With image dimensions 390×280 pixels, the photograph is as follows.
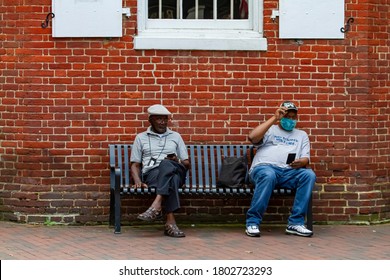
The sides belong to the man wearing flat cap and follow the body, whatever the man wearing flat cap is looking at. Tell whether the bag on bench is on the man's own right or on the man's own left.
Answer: on the man's own left

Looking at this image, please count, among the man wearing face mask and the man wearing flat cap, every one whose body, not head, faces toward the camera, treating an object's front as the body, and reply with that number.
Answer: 2

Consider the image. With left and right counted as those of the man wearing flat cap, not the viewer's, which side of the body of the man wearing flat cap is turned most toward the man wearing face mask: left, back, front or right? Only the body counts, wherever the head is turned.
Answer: left

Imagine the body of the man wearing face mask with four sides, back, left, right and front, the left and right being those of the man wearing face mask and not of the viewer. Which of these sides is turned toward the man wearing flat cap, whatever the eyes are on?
right
